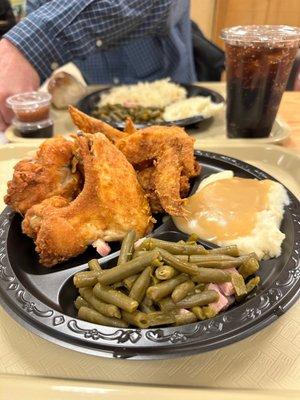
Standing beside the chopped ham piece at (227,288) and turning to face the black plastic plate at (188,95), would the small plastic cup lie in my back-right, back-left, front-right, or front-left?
front-left

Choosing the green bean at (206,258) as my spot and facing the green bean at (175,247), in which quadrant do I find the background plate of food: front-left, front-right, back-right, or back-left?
front-right

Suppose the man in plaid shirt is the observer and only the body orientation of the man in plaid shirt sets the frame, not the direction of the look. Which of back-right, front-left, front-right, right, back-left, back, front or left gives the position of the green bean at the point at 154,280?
front-left

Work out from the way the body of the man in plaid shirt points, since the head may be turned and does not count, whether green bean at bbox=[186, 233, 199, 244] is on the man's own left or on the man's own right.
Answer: on the man's own left

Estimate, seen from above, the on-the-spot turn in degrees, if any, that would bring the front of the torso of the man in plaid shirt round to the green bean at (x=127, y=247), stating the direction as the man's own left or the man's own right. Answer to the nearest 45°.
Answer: approximately 45° to the man's own left

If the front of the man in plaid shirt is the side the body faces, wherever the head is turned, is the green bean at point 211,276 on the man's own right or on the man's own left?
on the man's own left

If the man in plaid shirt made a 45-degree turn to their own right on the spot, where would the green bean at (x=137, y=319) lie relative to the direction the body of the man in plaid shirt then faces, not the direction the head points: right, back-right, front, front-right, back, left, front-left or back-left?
left

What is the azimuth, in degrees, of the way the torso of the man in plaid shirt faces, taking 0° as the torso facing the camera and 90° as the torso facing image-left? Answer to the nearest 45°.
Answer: approximately 45°

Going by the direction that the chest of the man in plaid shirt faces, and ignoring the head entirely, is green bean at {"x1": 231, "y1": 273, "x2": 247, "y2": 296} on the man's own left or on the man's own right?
on the man's own left

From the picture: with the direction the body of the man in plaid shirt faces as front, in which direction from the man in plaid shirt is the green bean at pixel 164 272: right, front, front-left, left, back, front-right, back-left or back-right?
front-left

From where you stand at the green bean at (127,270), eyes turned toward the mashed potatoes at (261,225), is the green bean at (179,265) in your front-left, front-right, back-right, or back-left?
front-right

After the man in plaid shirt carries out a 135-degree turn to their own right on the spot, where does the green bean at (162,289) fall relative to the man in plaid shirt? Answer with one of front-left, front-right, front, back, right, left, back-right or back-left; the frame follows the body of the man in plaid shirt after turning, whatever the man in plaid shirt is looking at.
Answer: back
